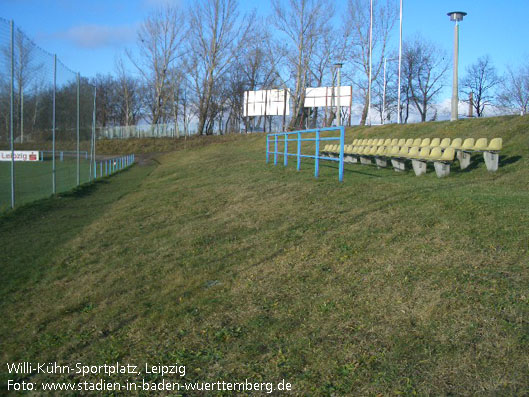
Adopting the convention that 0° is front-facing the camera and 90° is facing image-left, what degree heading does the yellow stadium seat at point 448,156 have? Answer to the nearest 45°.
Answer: approximately 45°

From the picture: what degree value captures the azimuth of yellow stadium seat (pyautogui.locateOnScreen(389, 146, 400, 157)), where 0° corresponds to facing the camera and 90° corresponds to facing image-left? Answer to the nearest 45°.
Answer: approximately 45°

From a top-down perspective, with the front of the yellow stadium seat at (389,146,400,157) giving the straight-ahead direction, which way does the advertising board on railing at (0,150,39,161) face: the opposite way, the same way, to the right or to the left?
to the left

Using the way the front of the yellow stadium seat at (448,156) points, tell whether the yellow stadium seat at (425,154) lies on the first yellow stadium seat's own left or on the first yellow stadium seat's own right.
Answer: on the first yellow stadium seat's own right

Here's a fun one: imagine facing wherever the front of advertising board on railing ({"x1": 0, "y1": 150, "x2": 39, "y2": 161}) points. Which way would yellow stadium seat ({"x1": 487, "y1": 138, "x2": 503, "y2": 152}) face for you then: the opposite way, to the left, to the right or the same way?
to the right

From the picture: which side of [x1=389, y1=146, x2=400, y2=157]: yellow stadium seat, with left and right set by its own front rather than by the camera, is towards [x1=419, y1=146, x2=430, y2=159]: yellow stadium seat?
left

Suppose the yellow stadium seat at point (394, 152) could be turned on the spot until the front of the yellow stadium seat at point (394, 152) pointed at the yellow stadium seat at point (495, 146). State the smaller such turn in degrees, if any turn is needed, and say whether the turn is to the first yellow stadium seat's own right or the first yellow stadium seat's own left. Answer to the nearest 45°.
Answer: approximately 90° to the first yellow stadium seat's own left

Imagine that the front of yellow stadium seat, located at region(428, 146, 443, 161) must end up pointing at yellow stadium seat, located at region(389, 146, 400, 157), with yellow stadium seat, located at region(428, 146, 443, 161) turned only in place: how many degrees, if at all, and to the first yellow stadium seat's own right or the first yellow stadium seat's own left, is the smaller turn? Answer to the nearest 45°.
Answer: approximately 90° to the first yellow stadium seat's own right

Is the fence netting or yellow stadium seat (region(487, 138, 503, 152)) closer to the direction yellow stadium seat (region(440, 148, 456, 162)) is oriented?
the fence netting
